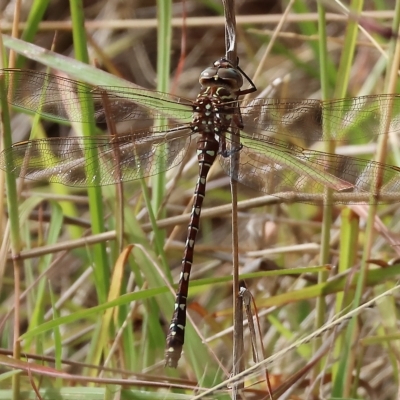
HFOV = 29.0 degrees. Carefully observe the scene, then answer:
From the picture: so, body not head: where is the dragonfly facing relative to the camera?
away from the camera
